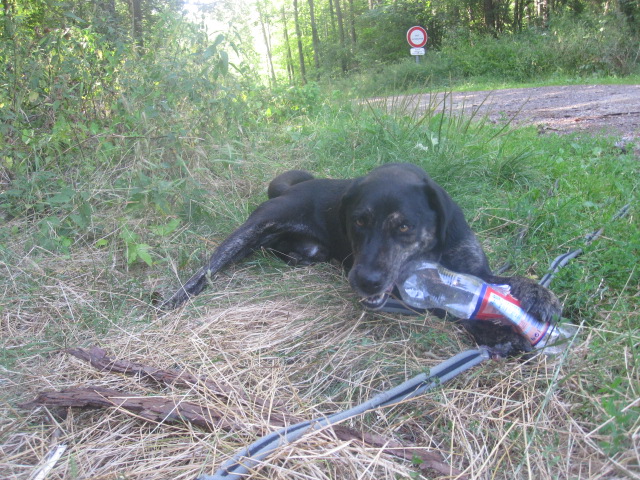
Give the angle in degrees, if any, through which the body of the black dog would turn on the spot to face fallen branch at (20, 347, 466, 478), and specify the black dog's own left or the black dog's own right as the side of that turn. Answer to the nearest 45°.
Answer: approximately 90° to the black dog's own right

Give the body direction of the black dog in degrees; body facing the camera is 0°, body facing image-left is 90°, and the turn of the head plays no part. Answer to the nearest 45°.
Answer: approximately 315°

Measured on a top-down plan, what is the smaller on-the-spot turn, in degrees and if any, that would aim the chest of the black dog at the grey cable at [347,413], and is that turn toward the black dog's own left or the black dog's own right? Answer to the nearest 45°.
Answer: approximately 45° to the black dog's own right

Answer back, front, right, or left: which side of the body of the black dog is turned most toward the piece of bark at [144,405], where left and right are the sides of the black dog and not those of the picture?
right

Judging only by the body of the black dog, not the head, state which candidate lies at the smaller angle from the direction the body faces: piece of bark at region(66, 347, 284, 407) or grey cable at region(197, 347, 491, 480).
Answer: the grey cable

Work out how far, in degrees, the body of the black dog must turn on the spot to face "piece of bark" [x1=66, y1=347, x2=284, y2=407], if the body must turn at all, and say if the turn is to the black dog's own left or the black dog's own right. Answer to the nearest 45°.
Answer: approximately 90° to the black dog's own right
